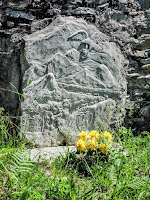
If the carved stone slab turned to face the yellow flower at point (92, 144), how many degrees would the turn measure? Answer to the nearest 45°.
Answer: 0° — it already faces it

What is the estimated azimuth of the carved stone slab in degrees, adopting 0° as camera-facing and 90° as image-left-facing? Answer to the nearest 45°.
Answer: approximately 0°
